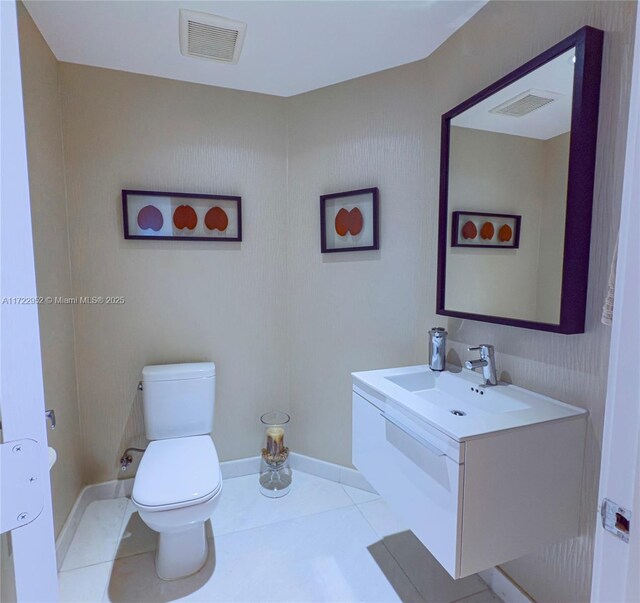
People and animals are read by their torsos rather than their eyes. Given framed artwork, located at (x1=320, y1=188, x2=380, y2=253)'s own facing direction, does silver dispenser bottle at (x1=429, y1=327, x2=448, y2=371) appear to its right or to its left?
on its left

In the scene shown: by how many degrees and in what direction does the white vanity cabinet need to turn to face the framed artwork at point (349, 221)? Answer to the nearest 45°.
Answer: approximately 90° to its right

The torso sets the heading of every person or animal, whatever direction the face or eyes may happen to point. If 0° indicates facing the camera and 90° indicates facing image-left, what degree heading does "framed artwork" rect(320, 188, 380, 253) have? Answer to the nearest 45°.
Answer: approximately 45°

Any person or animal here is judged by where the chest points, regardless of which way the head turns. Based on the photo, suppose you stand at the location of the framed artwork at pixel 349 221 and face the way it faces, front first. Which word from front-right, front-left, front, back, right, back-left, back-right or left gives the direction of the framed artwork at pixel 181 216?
front-right

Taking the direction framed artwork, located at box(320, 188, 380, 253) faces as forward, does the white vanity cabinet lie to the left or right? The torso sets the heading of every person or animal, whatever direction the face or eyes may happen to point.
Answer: on its left

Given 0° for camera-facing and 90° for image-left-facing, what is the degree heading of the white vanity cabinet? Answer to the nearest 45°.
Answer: approximately 45°

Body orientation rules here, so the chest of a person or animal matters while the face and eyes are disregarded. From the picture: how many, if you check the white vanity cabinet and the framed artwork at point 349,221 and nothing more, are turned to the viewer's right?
0

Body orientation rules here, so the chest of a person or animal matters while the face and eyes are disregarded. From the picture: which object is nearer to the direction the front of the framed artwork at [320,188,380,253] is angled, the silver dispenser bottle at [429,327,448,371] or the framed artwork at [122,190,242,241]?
the framed artwork
